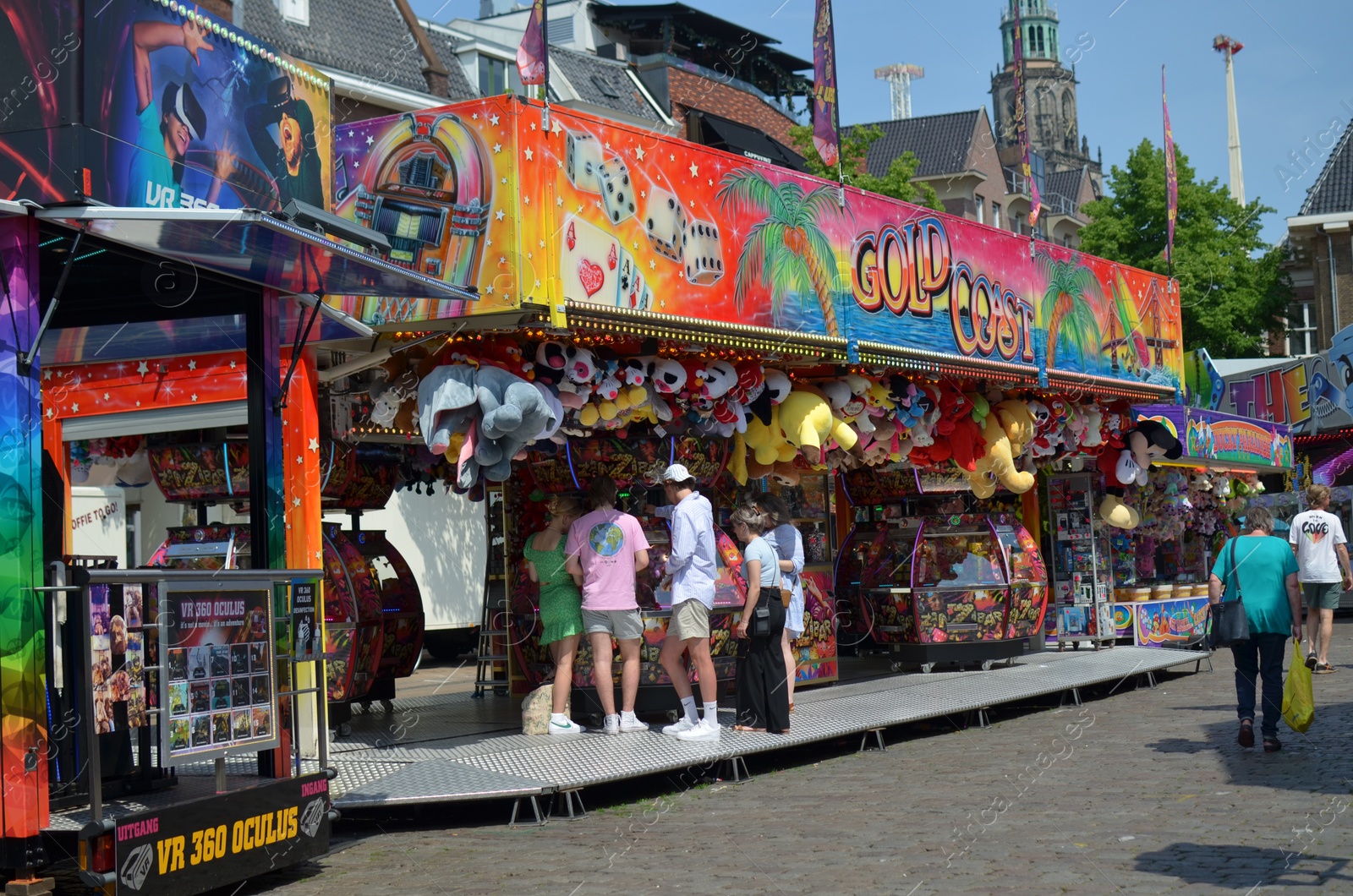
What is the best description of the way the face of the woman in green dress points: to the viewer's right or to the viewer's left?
to the viewer's right

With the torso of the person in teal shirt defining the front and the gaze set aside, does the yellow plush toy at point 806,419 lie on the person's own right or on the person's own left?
on the person's own left

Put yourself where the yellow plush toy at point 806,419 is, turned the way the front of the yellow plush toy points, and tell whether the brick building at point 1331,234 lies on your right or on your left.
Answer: on your left

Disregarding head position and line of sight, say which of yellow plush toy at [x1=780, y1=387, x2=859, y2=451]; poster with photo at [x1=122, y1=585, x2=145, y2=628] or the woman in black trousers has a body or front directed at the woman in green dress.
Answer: the woman in black trousers

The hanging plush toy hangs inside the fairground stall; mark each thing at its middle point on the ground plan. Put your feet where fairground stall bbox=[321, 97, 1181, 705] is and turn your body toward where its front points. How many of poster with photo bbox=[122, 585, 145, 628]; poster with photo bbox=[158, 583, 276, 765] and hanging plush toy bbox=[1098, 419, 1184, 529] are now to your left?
1

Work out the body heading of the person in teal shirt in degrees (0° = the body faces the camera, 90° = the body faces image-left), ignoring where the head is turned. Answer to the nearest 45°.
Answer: approximately 180°

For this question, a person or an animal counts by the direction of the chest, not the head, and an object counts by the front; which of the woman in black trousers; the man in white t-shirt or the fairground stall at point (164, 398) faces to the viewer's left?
the woman in black trousers

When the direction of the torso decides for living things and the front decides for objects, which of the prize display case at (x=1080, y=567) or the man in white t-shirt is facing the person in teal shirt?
the prize display case

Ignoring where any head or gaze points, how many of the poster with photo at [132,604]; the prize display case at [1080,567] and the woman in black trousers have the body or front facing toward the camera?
2

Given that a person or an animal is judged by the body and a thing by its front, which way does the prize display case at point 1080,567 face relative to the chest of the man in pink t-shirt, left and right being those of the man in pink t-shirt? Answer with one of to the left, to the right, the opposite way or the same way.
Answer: the opposite way
